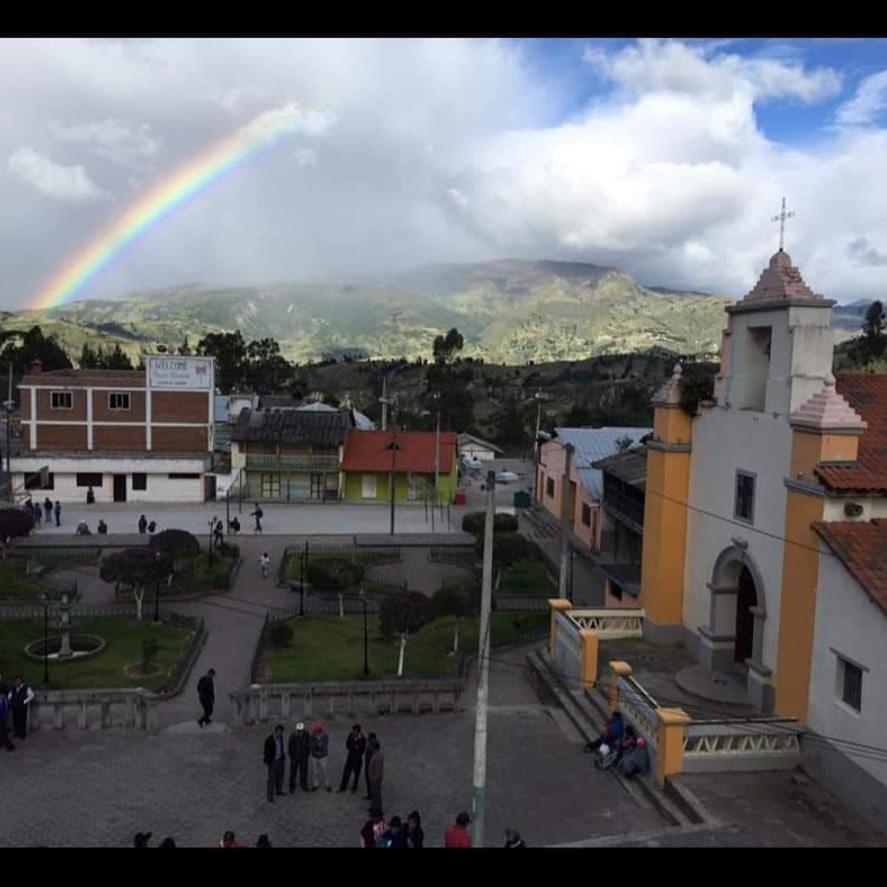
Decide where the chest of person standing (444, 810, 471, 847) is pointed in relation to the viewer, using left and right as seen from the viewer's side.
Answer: facing away from the viewer

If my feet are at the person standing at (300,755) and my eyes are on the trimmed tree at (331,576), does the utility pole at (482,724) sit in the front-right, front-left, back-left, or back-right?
back-right

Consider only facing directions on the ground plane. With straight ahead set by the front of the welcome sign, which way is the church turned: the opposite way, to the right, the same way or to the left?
to the right

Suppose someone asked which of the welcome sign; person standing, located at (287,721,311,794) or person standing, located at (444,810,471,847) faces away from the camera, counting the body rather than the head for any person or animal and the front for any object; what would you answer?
person standing, located at (444,810,471,847)

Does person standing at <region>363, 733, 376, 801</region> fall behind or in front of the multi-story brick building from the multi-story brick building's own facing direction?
in front

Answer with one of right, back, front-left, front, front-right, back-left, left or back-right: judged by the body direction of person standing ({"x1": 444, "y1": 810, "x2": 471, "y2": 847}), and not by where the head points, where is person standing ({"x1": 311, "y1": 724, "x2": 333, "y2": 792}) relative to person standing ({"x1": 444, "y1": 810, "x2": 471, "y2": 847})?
front-left
